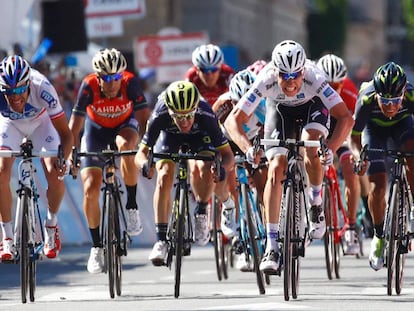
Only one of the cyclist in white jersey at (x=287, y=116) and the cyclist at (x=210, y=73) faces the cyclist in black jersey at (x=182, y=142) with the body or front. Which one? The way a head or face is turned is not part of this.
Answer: the cyclist

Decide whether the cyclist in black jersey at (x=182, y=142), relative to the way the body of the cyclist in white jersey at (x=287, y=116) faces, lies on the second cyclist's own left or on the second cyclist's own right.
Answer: on the second cyclist's own right

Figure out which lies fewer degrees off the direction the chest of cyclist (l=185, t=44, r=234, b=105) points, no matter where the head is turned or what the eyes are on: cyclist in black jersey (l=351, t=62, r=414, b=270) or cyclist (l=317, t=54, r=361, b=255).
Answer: the cyclist in black jersey

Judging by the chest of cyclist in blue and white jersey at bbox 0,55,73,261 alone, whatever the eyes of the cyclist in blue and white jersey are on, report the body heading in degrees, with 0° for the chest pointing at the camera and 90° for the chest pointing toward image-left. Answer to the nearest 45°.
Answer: approximately 0°

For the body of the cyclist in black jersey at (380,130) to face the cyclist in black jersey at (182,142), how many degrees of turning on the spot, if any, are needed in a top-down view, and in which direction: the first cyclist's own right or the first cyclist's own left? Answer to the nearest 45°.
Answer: approximately 90° to the first cyclist's own right

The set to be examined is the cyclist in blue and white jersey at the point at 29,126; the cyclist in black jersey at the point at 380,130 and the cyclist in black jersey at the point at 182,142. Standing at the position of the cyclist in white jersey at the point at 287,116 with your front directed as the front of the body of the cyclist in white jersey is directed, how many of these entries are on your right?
2
